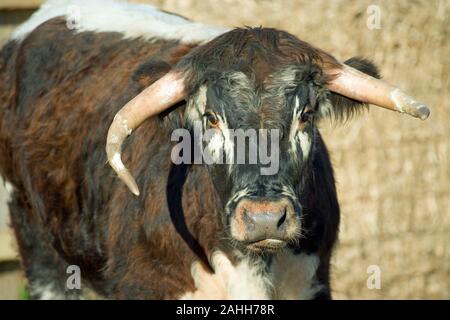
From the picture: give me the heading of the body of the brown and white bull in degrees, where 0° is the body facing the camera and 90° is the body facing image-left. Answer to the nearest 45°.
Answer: approximately 315°
